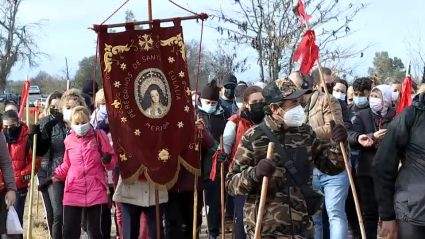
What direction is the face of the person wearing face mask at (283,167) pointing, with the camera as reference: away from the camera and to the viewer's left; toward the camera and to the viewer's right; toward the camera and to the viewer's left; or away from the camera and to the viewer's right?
toward the camera and to the viewer's right

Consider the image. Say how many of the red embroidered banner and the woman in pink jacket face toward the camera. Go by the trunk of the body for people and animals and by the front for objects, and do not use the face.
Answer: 2

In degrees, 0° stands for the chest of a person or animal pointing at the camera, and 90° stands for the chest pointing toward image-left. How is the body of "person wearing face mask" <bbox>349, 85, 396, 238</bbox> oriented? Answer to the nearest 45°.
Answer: approximately 45°

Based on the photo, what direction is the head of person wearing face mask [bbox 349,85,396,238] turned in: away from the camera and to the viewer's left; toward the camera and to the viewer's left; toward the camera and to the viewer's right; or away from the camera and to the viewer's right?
toward the camera and to the viewer's left

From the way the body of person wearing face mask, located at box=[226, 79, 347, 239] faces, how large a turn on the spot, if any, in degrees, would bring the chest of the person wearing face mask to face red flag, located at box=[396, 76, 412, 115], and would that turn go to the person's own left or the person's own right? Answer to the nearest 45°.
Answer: approximately 90° to the person's own left

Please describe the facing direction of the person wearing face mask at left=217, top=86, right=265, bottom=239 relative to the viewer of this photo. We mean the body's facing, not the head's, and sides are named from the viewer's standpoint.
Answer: facing the viewer and to the right of the viewer

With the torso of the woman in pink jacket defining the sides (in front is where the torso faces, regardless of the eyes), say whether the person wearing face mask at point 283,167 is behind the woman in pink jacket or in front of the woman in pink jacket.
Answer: in front

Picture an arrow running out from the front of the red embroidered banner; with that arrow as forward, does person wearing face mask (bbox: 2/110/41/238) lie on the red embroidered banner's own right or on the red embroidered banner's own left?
on the red embroidered banner's own right

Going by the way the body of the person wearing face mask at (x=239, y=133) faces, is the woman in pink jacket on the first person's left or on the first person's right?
on the first person's right

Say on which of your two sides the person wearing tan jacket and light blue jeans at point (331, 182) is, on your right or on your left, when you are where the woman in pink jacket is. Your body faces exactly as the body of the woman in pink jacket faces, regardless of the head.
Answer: on your left
